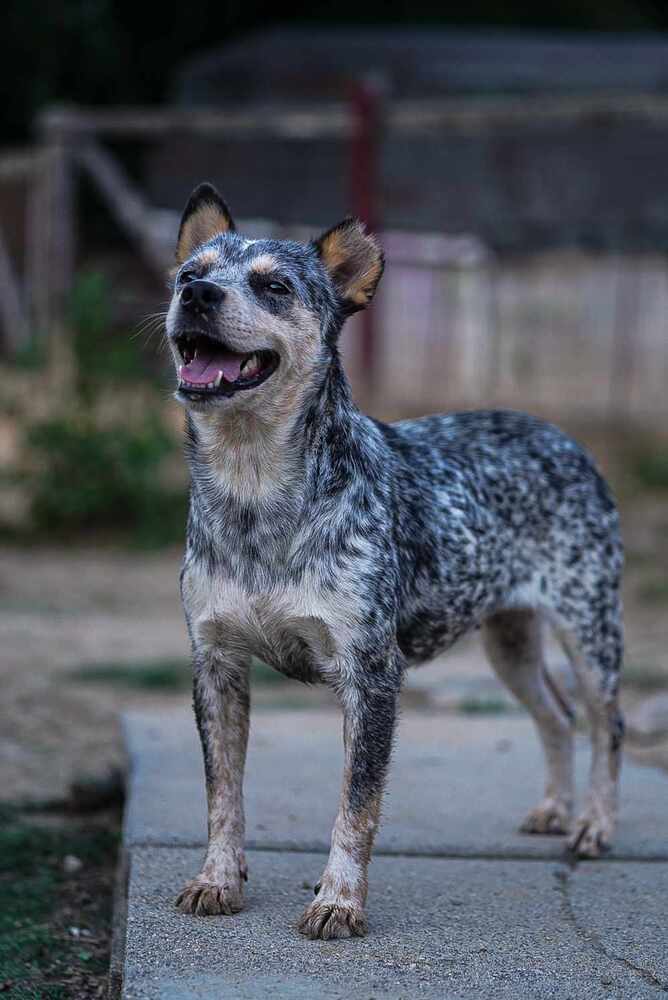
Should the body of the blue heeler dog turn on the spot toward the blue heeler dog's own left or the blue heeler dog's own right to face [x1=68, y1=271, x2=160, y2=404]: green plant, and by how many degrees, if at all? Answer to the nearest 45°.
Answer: approximately 135° to the blue heeler dog's own right

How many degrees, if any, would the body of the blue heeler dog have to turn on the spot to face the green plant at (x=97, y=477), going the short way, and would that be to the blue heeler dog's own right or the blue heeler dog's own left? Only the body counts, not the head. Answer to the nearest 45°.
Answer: approximately 135° to the blue heeler dog's own right

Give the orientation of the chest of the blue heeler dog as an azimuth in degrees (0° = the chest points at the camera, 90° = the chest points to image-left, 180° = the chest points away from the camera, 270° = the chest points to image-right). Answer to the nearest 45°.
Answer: approximately 45°

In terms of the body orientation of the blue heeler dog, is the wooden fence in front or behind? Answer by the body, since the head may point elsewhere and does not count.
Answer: behind

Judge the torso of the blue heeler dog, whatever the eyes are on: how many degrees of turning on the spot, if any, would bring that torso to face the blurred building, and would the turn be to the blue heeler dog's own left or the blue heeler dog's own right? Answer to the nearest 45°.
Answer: approximately 135° to the blue heeler dog's own right
